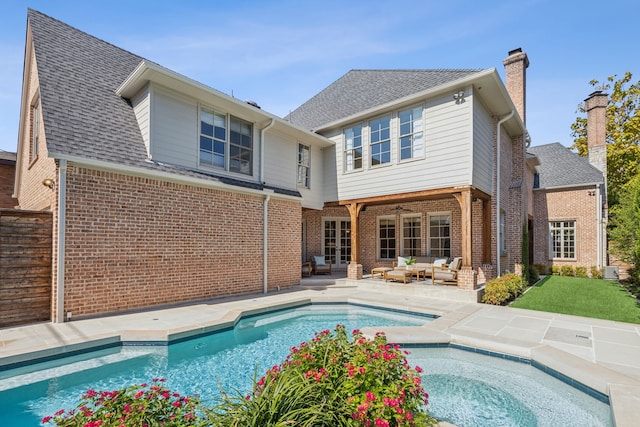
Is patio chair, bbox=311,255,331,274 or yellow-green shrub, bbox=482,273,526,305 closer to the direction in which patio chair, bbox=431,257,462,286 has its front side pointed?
the patio chair

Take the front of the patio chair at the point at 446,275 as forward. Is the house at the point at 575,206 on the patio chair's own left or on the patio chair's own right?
on the patio chair's own right

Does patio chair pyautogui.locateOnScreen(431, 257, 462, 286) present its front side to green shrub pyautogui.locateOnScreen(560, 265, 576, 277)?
no

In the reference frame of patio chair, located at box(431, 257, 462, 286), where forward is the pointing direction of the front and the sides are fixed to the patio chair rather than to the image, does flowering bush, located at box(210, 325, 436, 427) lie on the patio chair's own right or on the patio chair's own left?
on the patio chair's own left

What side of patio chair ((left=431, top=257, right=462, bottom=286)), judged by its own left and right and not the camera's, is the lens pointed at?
left

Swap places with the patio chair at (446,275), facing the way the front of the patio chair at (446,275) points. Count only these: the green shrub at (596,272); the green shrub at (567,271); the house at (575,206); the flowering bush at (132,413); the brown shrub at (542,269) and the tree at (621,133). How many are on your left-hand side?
1

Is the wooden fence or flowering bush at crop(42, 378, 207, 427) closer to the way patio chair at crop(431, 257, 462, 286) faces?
the wooden fence

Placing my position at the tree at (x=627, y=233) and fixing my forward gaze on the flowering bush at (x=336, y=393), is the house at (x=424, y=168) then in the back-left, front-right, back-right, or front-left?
front-right

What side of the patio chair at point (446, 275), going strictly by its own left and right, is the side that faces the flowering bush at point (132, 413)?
left

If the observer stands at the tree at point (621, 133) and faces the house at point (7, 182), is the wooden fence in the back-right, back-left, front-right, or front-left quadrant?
front-left
